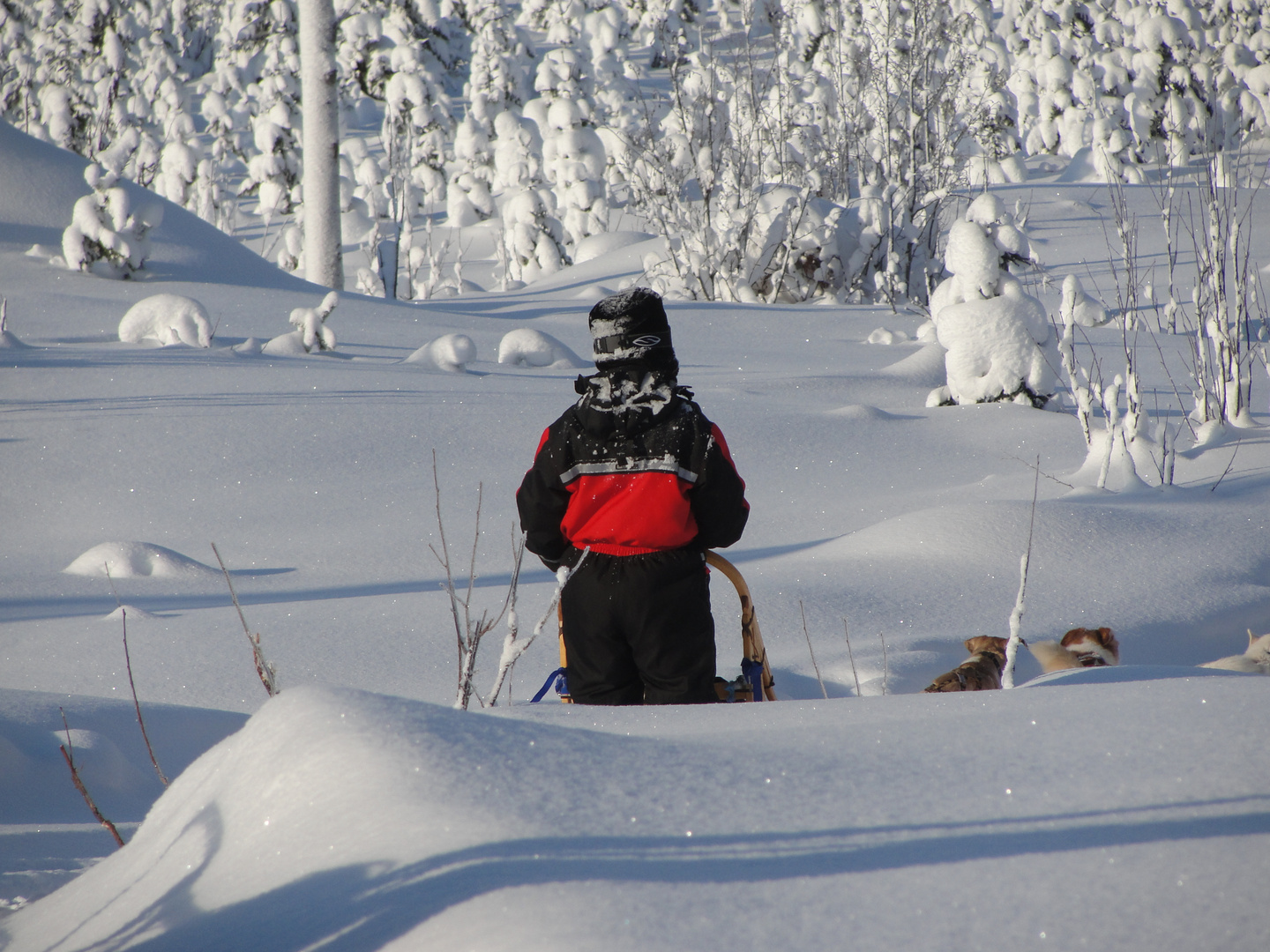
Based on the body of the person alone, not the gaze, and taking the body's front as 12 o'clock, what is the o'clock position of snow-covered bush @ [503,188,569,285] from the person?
The snow-covered bush is roughly at 12 o'clock from the person.

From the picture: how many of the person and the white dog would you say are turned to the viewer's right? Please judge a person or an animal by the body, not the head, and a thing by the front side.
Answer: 1

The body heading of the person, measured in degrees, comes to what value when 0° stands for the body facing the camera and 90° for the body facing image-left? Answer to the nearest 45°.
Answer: approximately 180°

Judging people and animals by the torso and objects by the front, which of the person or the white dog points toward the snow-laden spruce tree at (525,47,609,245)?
the person

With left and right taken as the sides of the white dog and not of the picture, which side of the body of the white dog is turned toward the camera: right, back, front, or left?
right

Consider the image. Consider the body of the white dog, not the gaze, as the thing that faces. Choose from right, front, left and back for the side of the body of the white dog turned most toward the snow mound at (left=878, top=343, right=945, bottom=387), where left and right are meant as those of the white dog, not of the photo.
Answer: left

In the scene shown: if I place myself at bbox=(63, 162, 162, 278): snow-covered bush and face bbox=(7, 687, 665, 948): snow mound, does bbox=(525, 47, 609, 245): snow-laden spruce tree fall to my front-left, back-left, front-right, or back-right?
back-left
